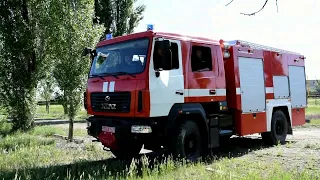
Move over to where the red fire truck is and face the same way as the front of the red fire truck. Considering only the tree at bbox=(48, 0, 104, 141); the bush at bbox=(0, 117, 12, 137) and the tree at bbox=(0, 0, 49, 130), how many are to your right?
3

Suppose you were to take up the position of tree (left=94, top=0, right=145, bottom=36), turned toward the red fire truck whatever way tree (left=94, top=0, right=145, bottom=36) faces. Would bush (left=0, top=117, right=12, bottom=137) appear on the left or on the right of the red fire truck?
right

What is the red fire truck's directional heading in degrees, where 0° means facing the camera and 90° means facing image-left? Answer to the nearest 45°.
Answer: approximately 45°

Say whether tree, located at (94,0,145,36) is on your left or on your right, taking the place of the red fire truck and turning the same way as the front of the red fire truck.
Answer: on your right

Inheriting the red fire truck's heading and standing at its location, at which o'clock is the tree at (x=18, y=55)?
The tree is roughly at 3 o'clock from the red fire truck.

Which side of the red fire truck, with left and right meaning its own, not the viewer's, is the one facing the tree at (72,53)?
right

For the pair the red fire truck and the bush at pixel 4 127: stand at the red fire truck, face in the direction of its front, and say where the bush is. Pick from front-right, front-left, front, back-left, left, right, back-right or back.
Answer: right

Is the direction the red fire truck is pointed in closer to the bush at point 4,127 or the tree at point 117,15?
the bush
